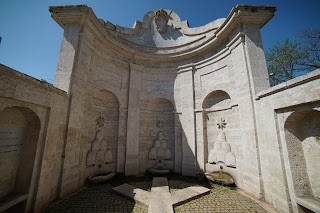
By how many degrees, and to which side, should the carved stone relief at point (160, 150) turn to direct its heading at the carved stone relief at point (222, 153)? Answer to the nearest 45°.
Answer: approximately 45° to its left

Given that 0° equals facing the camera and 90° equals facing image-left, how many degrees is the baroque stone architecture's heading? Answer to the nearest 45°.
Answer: approximately 0°

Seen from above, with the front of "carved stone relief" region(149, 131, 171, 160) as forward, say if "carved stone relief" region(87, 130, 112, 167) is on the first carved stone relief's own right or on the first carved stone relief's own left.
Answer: on the first carved stone relief's own right

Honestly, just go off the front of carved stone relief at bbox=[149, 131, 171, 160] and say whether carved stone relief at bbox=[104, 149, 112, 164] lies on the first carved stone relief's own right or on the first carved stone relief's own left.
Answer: on the first carved stone relief's own right
